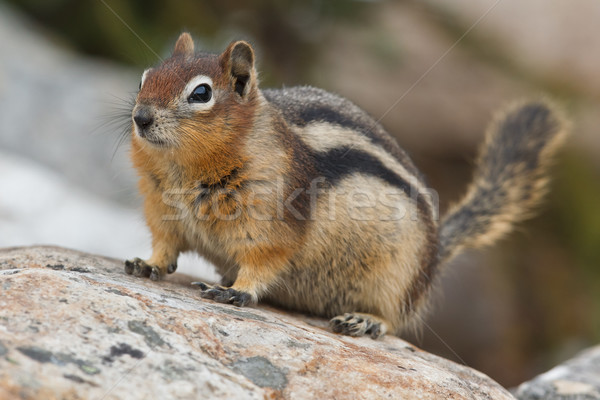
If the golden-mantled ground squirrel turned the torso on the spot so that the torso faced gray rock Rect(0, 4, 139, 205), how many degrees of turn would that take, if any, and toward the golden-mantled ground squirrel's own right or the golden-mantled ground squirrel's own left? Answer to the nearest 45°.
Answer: approximately 90° to the golden-mantled ground squirrel's own right

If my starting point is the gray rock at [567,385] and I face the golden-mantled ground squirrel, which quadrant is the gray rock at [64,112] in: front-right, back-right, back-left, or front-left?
front-right

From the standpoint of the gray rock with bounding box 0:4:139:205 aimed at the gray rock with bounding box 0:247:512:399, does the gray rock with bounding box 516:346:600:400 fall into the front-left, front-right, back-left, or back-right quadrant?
front-left

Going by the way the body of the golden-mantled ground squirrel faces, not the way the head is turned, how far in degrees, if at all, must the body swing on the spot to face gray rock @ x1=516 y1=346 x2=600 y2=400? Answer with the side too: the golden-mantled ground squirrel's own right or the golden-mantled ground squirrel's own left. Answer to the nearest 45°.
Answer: approximately 135° to the golden-mantled ground squirrel's own left

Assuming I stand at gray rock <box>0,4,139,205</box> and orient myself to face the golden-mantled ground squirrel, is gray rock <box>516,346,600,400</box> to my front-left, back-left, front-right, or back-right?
front-left

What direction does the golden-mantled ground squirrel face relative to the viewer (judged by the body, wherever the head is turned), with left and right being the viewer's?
facing the viewer and to the left of the viewer

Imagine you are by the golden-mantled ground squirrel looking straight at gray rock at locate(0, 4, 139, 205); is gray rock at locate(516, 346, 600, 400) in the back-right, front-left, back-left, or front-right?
back-right
